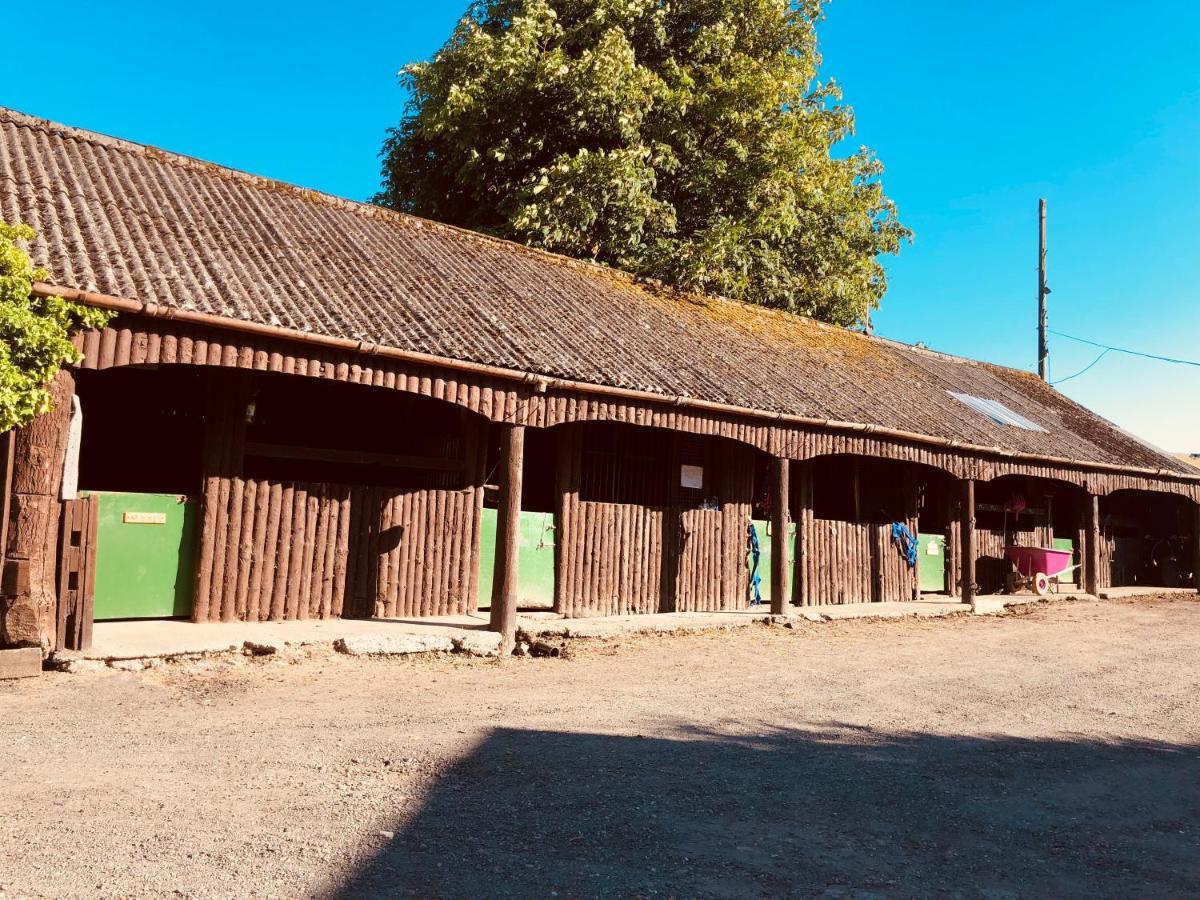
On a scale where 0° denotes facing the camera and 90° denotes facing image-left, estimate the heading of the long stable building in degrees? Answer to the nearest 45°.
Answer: approximately 315°

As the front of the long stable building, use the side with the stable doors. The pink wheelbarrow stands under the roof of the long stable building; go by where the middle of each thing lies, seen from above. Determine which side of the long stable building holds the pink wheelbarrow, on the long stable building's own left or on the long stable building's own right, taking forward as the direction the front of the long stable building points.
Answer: on the long stable building's own left

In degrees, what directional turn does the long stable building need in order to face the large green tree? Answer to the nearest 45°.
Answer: approximately 135° to its left

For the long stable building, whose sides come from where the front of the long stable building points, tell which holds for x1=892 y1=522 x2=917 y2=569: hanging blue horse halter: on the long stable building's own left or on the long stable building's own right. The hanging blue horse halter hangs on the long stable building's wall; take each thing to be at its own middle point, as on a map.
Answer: on the long stable building's own left
